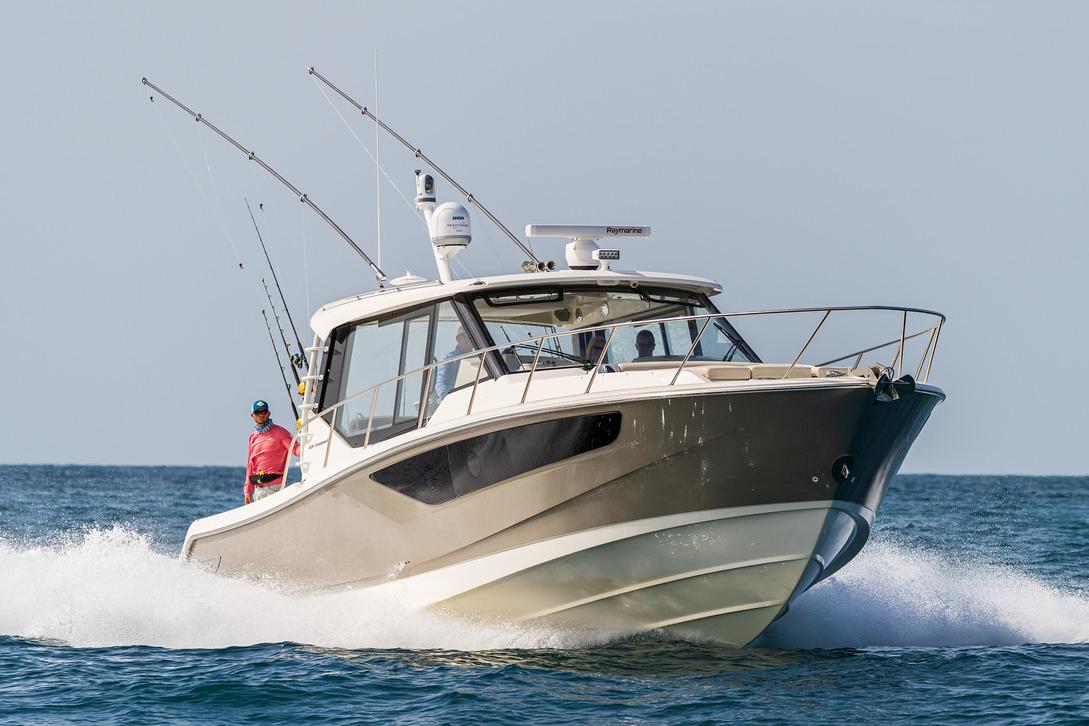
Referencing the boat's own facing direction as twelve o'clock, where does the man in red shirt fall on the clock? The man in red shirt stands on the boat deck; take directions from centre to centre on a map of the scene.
The man in red shirt is roughly at 6 o'clock from the boat.

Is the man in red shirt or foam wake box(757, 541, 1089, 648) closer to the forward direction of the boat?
the foam wake

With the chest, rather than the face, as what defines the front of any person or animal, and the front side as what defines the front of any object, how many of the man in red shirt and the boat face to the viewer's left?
0

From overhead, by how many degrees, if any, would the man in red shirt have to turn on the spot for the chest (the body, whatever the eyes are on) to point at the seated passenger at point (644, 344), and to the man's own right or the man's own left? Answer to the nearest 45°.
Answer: approximately 45° to the man's own left

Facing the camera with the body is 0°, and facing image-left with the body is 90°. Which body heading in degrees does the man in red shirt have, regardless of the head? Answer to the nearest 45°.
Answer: approximately 0°

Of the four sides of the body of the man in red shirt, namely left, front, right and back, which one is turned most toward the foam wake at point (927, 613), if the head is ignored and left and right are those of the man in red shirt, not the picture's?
left

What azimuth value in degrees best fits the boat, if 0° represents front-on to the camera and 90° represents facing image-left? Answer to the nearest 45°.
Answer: approximately 315°

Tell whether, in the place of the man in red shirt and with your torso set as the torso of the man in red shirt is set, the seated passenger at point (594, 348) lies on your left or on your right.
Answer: on your left

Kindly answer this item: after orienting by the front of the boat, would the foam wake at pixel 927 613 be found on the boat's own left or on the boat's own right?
on the boat's own left
